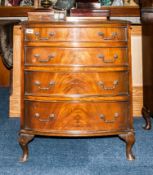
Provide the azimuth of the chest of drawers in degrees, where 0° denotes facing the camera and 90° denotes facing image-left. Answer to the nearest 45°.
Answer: approximately 0°
